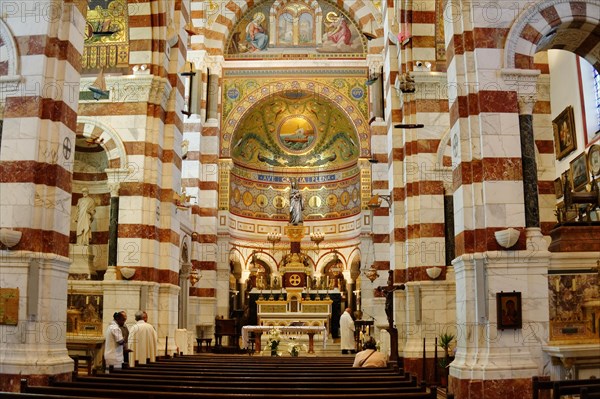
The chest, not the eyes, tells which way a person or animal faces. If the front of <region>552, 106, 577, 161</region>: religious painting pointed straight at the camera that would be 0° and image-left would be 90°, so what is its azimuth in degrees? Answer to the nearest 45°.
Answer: approximately 45°

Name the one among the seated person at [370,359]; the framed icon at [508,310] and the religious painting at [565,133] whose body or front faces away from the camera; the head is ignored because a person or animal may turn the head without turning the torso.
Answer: the seated person

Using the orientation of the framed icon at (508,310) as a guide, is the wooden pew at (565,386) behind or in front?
in front

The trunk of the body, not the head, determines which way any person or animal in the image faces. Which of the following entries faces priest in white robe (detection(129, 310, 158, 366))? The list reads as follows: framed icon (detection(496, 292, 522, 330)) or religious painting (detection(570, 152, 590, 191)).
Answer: the religious painting

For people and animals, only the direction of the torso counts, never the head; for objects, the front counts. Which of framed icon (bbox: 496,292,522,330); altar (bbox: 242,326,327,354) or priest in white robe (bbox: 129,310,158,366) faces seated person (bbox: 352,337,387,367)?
the altar

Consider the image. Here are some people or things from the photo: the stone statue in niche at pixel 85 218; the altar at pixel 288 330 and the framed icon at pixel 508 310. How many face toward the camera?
3

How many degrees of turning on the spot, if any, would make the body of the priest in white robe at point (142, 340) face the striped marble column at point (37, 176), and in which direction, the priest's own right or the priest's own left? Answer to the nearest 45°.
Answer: approximately 135° to the priest's own left

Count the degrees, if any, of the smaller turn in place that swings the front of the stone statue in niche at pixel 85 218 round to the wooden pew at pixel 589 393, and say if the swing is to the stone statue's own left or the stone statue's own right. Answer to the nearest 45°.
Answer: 0° — it already faces it

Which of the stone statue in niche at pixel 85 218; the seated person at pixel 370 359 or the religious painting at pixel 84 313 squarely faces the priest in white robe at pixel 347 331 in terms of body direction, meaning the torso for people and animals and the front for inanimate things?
the seated person

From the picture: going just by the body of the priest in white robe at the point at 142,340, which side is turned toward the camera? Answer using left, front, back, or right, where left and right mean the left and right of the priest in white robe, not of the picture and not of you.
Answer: back

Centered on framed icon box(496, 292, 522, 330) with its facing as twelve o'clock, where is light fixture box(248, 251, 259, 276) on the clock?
The light fixture is roughly at 5 o'clock from the framed icon.

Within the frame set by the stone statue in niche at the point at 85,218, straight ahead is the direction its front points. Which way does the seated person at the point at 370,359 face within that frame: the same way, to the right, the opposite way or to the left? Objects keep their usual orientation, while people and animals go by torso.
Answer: the opposite way

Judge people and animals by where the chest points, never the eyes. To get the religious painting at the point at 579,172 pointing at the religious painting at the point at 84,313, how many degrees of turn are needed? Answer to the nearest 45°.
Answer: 0° — it already faces it

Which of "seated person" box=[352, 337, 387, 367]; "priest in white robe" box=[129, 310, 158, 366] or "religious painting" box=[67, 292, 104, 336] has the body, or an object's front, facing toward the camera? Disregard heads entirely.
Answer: the religious painting

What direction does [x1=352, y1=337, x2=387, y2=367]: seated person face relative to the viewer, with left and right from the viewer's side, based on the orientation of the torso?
facing away from the viewer
